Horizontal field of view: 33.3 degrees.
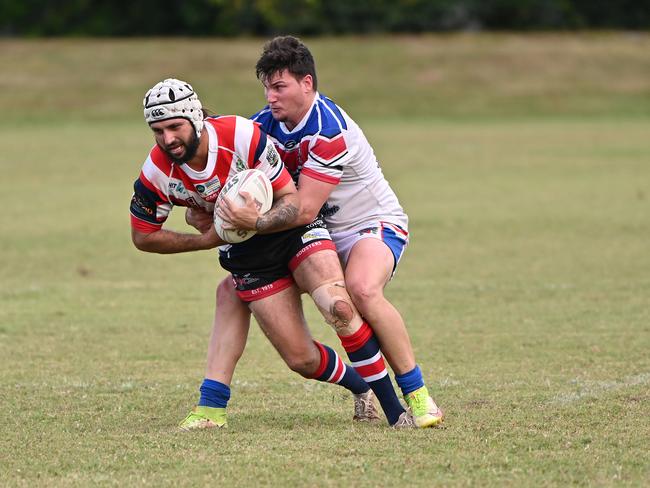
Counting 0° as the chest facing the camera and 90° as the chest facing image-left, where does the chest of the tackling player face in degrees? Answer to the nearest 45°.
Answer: approximately 45°

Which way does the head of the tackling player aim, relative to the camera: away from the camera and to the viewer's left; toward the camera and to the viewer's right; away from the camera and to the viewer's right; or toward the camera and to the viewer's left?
toward the camera and to the viewer's left
